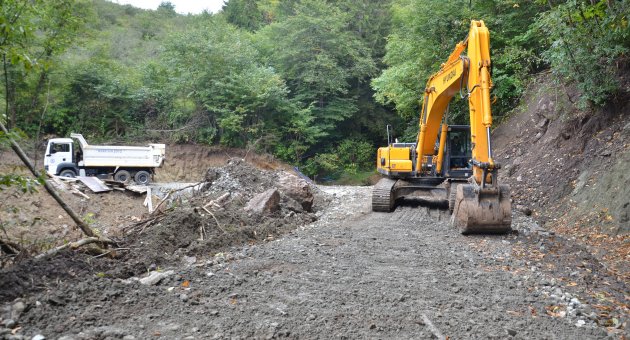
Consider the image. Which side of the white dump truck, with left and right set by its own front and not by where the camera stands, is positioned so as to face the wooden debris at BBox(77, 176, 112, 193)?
left

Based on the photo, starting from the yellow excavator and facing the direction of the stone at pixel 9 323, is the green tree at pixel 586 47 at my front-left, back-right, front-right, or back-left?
back-left

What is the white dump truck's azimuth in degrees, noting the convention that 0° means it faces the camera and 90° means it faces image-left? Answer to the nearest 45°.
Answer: approximately 90°

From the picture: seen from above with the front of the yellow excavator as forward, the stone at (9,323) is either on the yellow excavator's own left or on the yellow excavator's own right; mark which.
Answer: on the yellow excavator's own right

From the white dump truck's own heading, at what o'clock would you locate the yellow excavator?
The yellow excavator is roughly at 8 o'clock from the white dump truck.

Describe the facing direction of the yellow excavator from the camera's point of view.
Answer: facing the viewer and to the right of the viewer

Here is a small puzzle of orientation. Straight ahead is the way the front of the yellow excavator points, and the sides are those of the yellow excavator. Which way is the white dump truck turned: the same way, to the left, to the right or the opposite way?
to the right

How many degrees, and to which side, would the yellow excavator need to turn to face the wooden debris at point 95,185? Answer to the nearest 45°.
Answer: approximately 135° to its right

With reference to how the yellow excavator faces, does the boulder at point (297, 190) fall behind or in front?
behind

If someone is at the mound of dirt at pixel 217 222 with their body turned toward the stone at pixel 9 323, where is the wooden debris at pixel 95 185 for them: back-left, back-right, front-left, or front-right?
back-right

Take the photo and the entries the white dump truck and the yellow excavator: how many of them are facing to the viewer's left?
1

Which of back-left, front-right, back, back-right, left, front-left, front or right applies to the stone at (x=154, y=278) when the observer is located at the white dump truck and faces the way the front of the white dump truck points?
left
